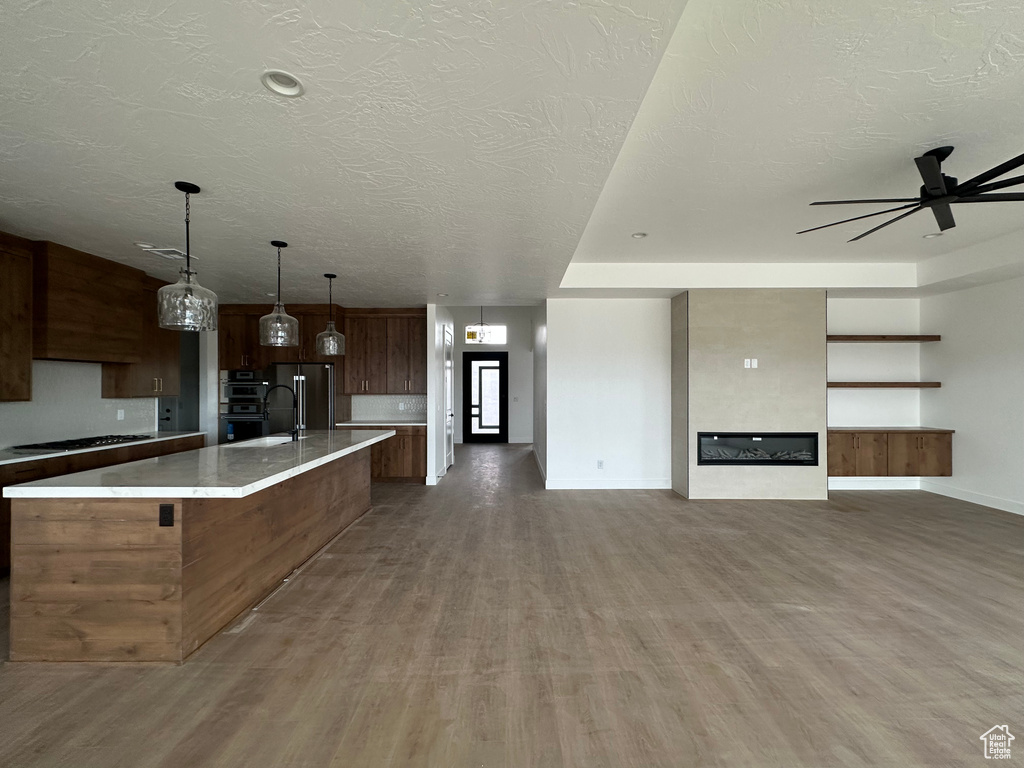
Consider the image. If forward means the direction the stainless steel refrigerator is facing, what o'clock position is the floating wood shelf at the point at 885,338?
The floating wood shelf is roughly at 10 o'clock from the stainless steel refrigerator.

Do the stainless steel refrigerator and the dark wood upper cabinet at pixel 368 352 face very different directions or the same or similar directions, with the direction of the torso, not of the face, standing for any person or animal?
same or similar directions

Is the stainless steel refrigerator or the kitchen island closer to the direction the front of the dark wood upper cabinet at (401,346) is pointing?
the kitchen island

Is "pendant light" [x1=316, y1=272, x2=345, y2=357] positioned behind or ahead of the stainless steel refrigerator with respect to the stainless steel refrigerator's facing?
ahead

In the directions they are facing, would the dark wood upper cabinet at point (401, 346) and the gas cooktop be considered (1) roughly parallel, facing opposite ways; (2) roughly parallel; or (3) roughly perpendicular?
roughly perpendicular

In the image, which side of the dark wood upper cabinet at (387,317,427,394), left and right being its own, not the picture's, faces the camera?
front

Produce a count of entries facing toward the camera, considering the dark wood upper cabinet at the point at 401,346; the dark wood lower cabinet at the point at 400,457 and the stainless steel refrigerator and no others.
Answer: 3

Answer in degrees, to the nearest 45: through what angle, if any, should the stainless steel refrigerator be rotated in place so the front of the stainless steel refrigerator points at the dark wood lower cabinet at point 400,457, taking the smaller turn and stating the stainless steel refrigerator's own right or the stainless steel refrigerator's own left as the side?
approximately 90° to the stainless steel refrigerator's own left

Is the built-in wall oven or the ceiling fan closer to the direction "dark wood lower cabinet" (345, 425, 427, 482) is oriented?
the ceiling fan

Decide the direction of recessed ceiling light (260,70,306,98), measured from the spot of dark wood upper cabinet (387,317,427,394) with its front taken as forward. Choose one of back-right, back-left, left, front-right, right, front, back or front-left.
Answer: front

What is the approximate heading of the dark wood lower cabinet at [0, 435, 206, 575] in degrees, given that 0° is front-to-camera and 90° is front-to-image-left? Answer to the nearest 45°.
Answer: approximately 315°

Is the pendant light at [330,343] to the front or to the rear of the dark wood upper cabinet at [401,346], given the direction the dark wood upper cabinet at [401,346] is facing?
to the front

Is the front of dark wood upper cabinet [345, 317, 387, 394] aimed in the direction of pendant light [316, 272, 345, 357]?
yes

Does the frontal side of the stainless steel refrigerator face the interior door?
no

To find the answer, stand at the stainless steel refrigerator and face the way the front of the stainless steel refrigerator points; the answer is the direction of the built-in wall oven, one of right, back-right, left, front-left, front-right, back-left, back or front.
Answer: right

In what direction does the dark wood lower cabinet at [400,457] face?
toward the camera

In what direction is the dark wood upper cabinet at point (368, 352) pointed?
toward the camera

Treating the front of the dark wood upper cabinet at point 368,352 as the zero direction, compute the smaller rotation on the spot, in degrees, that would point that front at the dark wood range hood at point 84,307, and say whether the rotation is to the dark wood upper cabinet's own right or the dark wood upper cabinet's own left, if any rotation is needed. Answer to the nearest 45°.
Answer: approximately 45° to the dark wood upper cabinet's own right
